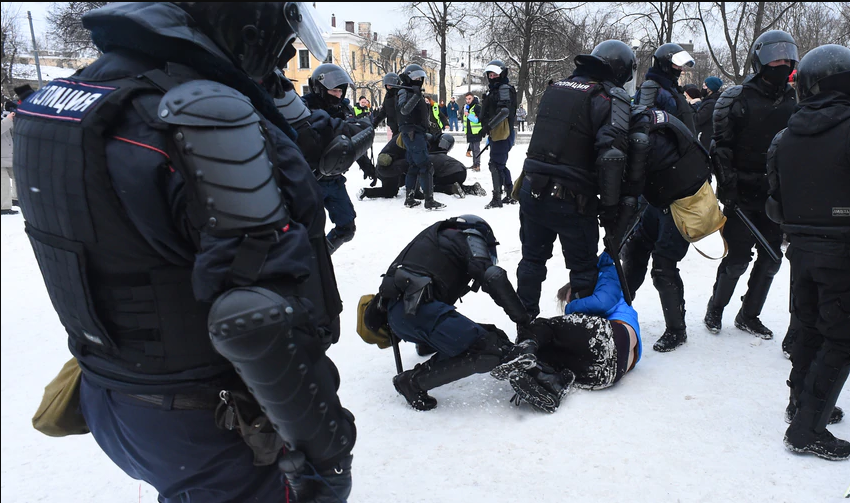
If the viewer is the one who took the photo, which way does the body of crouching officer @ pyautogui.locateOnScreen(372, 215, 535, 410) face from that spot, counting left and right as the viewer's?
facing to the right of the viewer

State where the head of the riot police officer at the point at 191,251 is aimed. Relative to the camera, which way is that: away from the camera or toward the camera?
away from the camera

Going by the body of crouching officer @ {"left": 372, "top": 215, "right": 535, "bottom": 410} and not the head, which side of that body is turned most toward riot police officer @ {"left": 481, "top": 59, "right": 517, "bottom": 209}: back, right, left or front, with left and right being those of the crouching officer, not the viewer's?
left

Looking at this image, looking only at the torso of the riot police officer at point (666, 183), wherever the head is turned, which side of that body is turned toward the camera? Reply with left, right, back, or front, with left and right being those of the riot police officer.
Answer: left

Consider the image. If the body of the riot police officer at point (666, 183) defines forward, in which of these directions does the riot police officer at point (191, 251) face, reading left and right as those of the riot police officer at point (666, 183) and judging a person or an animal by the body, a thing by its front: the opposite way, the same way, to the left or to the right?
to the right

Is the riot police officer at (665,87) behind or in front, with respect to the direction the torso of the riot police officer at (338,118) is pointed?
in front

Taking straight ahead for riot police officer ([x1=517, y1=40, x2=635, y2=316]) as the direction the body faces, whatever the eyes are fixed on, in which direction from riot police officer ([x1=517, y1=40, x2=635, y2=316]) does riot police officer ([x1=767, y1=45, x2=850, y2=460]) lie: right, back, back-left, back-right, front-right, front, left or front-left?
right

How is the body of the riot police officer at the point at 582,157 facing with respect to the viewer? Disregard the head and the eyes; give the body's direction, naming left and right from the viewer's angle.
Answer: facing away from the viewer and to the right of the viewer

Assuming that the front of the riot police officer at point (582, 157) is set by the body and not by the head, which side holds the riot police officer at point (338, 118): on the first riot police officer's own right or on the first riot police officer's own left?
on the first riot police officer's own left

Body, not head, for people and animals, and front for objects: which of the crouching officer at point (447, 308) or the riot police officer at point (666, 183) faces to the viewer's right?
the crouching officer

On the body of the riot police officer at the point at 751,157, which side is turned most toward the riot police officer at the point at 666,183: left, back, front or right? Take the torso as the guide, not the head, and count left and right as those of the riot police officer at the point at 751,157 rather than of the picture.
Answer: right

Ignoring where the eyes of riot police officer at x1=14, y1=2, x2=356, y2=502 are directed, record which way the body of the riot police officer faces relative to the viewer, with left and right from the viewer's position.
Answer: facing away from the viewer and to the right of the viewer
